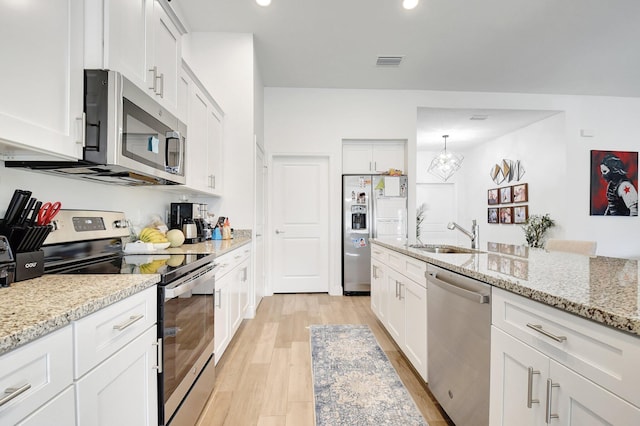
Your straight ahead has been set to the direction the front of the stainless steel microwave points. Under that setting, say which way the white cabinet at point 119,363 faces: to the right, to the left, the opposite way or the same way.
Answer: the same way

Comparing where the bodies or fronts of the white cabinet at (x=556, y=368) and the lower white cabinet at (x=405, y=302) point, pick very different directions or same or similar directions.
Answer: same or similar directions

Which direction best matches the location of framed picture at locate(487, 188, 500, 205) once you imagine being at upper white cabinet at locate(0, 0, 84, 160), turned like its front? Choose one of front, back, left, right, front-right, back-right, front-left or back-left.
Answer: front-left

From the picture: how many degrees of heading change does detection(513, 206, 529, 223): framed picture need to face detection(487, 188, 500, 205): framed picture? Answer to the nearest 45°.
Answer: approximately 90° to its right

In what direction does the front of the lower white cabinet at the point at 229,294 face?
to the viewer's right

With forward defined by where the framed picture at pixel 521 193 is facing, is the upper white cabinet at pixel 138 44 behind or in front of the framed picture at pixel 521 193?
in front

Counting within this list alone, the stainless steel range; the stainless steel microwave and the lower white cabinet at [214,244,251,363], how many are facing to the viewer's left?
0

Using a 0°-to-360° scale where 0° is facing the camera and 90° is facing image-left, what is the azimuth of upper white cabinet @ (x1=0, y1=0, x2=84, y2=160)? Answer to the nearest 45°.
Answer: approximately 315°

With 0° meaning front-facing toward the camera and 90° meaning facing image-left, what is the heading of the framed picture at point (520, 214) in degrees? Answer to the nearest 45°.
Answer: approximately 45°

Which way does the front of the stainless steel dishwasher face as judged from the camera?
facing the viewer and to the left of the viewer

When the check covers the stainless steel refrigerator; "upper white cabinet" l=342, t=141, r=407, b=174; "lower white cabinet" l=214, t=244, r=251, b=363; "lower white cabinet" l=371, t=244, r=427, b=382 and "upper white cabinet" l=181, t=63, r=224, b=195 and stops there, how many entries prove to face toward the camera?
2

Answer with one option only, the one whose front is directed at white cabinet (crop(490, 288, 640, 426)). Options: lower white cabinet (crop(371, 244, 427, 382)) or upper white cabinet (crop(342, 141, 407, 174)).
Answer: the upper white cabinet

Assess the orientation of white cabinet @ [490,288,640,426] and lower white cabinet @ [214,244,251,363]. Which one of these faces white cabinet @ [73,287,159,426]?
white cabinet @ [490,288,640,426]

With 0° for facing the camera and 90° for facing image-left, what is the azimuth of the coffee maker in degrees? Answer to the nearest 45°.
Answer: approximately 315°

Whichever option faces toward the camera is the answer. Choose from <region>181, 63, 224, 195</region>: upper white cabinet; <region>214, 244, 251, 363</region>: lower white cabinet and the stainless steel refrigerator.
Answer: the stainless steel refrigerator

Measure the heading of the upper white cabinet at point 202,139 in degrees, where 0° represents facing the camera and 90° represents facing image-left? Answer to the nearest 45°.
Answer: approximately 270°

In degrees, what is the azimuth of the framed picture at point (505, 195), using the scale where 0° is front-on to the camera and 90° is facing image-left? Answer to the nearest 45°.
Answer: approximately 45°

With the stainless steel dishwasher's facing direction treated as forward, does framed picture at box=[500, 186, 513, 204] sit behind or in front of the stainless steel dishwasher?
behind

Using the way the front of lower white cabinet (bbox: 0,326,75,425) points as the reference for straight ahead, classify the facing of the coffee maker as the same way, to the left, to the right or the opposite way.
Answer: the same way
